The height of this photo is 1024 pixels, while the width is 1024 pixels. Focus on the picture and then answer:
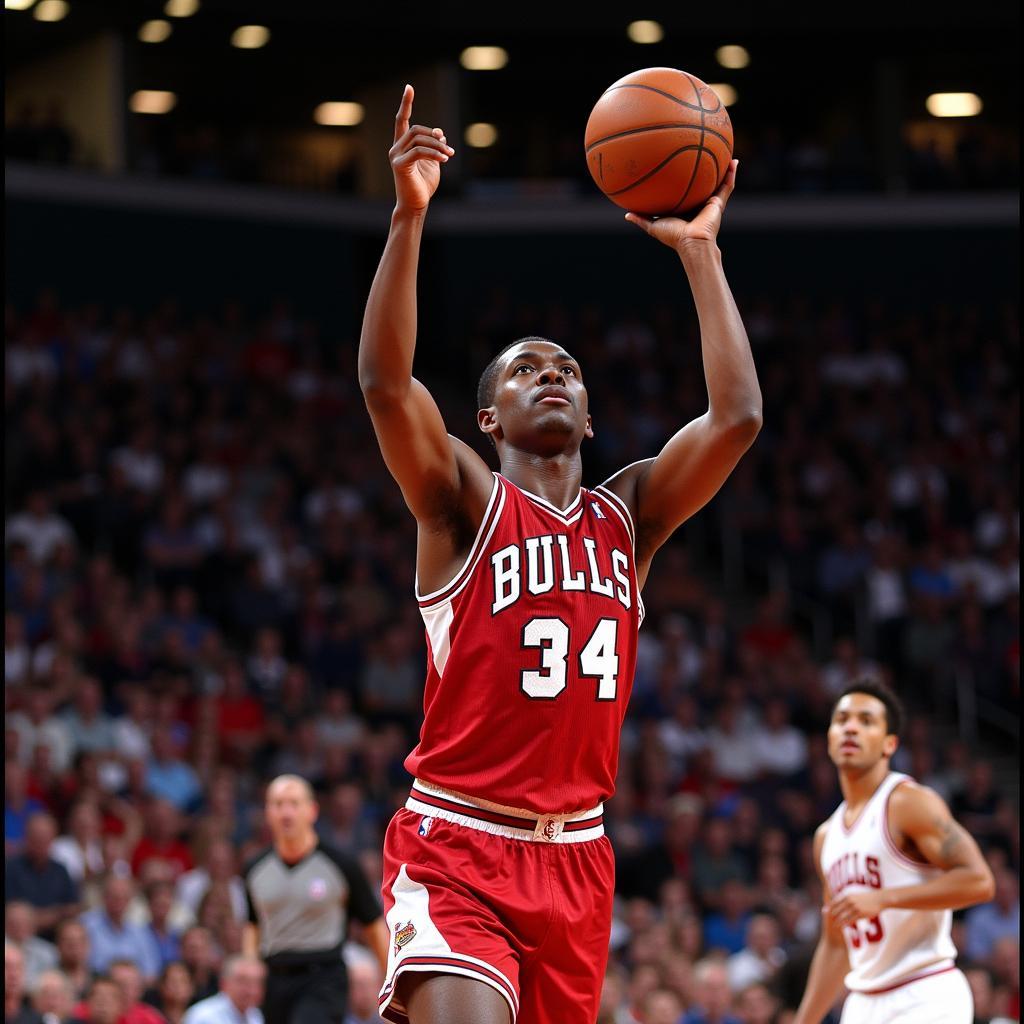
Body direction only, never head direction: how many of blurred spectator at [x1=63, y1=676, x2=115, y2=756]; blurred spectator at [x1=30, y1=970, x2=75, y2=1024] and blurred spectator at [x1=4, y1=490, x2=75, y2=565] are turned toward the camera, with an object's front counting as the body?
3

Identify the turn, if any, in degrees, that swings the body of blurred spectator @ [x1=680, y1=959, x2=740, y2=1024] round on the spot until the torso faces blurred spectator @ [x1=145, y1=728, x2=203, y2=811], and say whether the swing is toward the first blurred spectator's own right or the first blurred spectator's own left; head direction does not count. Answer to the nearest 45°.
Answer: approximately 135° to the first blurred spectator's own right

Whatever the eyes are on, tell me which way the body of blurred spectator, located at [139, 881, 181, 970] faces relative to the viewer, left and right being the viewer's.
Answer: facing the viewer

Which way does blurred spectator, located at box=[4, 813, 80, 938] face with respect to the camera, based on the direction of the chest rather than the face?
toward the camera

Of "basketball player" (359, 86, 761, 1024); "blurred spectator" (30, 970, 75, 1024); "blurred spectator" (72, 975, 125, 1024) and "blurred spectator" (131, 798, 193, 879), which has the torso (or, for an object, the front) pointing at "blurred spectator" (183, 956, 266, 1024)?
"blurred spectator" (131, 798, 193, 879)

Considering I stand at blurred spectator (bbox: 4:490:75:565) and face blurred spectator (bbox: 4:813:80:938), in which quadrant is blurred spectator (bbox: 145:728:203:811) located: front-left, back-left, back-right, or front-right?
front-left

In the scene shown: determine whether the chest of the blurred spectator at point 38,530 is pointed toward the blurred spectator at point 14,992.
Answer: yes

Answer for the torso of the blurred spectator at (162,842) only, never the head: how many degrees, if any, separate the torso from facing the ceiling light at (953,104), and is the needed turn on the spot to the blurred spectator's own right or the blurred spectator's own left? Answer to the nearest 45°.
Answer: approximately 135° to the blurred spectator's own left

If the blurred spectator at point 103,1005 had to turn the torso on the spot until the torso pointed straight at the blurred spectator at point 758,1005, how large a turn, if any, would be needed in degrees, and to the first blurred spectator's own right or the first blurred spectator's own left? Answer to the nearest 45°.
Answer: approximately 90° to the first blurred spectator's own left

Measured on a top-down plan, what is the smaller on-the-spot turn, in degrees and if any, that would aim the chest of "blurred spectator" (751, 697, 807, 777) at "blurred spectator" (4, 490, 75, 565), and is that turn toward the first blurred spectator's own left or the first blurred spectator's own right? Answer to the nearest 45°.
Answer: approximately 90° to the first blurred spectator's own right

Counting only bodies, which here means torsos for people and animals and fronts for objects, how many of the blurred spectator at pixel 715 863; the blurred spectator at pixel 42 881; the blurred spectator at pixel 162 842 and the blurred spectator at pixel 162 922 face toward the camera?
4

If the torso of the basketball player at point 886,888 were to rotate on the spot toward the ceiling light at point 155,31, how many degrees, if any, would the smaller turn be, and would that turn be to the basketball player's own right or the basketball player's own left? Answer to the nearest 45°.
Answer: approximately 90° to the basketball player's own right

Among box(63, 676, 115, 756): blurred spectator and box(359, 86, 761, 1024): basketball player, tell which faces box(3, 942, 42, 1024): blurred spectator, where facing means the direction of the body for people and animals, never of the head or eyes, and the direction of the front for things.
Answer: box(63, 676, 115, 756): blurred spectator

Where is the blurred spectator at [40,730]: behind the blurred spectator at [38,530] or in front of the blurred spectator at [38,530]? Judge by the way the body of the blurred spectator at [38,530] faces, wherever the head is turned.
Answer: in front
